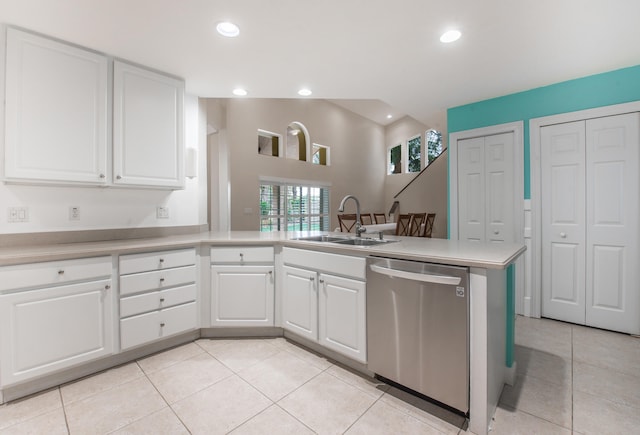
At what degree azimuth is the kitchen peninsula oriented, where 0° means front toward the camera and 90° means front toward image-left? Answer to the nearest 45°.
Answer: approximately 0°

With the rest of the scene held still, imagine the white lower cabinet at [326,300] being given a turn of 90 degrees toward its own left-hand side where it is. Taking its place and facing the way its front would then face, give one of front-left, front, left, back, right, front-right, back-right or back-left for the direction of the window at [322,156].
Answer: back-left

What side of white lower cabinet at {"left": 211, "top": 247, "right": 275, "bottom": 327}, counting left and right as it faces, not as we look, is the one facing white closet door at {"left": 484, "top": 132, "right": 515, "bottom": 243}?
left

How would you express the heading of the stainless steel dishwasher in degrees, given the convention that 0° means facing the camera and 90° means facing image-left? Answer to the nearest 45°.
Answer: approximately 45°

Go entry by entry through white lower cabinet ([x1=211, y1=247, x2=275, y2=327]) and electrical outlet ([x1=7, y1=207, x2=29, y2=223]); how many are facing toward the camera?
2

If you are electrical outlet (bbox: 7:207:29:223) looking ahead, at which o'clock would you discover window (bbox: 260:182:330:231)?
The window is roughly at 8 o'clock from the electrical outlet.

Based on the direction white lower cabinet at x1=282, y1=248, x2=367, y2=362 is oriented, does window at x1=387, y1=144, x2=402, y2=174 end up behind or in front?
behind

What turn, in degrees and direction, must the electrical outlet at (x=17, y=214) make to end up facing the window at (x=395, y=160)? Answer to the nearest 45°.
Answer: approximately 90° to its left

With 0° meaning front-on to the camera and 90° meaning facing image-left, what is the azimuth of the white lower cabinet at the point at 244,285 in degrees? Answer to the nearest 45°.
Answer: approximately 0°

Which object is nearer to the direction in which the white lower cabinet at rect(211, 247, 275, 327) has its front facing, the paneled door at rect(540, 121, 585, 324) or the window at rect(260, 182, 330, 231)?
the paneled door

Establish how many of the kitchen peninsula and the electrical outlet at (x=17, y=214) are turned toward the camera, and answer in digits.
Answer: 2

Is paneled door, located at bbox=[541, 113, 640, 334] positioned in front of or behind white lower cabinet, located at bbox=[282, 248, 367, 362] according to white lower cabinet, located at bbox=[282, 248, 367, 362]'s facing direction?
behind

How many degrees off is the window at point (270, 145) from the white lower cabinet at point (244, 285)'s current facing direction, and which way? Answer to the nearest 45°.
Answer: approximately 180°

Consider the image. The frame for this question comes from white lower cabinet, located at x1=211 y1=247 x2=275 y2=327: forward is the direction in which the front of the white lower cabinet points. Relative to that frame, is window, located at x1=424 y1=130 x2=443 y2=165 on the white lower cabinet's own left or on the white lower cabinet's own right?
on the white lower cabinet's own left

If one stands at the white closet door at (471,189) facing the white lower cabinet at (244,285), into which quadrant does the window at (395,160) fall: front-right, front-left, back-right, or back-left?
back-right
